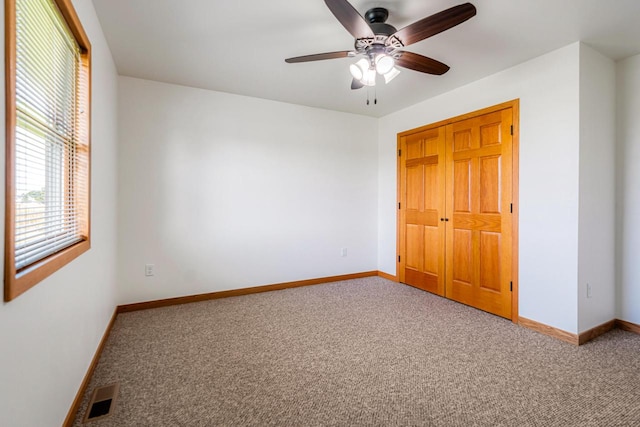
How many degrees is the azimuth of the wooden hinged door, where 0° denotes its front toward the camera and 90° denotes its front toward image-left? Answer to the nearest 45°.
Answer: approximately 45°

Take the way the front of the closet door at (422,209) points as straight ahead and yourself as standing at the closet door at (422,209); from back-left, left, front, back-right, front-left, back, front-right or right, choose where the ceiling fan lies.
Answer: front-left

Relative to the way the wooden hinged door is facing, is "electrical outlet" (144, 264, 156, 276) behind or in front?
in front

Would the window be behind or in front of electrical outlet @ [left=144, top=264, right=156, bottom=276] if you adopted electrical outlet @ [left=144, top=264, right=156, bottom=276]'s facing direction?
in front

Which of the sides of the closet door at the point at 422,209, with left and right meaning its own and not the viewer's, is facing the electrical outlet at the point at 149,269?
front

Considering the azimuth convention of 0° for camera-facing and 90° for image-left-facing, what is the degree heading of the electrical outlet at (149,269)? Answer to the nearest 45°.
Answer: approximately 0°

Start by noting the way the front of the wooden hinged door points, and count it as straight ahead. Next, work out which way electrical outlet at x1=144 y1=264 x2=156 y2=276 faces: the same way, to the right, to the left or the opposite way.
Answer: to the left

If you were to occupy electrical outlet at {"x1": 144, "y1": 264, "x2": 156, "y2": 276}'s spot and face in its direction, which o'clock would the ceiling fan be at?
The ceiling fan is roughly at 11 o'clock from the electrical outlet.

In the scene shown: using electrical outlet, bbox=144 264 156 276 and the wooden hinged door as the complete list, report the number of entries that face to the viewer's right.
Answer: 0

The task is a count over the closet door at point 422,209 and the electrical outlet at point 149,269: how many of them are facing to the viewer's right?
0
